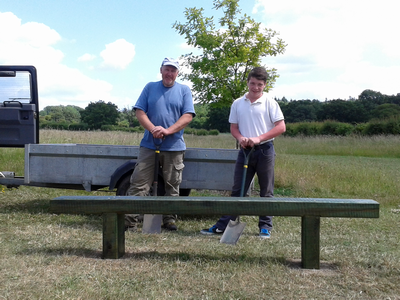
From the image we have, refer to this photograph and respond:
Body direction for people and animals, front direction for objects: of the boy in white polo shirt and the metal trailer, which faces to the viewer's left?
the metal trailer

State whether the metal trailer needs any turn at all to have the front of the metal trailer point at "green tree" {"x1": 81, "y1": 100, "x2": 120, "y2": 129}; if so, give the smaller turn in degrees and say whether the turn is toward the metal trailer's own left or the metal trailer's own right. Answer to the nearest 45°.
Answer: approximately 90° to the metal trailer's own right

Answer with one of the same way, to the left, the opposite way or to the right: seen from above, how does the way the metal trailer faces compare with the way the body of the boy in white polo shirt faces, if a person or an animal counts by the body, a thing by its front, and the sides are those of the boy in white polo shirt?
to the right

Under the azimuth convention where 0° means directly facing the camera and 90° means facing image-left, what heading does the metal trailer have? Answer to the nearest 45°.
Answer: approximately 90°

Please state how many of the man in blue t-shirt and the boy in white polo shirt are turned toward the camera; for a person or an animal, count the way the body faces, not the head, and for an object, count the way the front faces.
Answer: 2

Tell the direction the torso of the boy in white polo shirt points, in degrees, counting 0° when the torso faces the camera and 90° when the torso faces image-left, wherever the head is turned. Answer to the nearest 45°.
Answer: approximately 0°

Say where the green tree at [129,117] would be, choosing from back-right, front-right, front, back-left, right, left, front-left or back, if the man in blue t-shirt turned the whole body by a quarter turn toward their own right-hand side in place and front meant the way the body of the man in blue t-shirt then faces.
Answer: right

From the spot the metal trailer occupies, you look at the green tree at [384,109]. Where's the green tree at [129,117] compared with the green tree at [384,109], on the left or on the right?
left

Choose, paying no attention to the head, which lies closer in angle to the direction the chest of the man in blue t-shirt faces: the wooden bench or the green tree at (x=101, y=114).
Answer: the wooden bench

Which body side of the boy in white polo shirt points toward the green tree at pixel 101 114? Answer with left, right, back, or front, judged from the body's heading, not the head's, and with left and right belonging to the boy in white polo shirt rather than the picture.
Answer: back

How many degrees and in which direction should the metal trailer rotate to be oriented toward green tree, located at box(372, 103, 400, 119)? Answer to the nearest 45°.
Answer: approximately 135° to its right

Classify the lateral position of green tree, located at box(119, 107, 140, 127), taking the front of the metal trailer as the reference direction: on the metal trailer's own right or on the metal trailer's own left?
on the metal trailer's own right

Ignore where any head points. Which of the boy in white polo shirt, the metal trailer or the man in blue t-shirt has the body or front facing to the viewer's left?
the metal trailer
